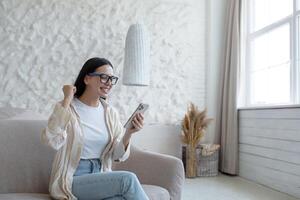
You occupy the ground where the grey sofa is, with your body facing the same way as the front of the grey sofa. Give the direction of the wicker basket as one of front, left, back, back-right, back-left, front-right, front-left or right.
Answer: back-left

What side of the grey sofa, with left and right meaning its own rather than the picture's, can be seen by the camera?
front

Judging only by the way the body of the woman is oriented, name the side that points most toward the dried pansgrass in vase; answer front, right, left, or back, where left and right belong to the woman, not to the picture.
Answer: left

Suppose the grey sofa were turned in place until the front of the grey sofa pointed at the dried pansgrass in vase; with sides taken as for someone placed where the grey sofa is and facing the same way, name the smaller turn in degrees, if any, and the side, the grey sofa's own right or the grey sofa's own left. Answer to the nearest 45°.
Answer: approximately 135° to the grey sofa's own left

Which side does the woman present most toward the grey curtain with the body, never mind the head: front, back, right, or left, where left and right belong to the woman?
left

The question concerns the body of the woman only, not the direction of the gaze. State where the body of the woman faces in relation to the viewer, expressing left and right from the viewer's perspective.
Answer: facing the viewer and to the right of the viewer
